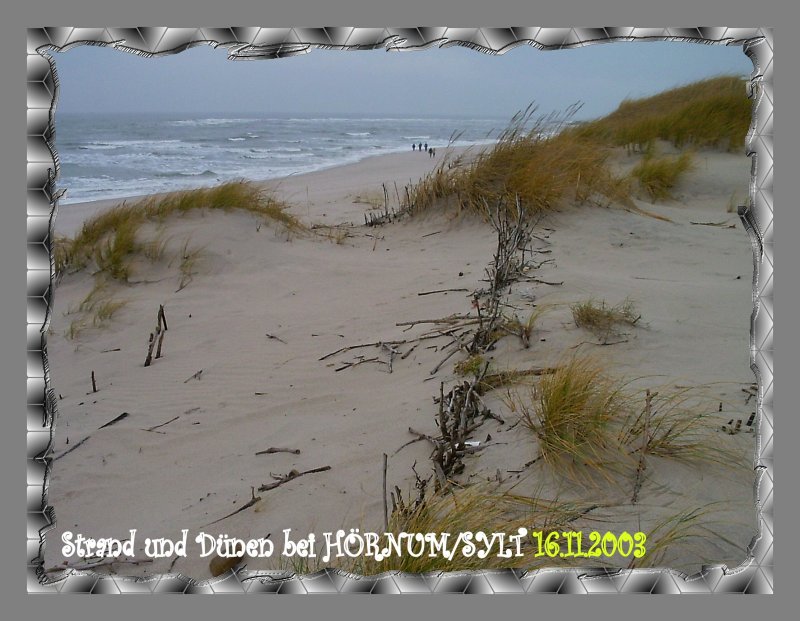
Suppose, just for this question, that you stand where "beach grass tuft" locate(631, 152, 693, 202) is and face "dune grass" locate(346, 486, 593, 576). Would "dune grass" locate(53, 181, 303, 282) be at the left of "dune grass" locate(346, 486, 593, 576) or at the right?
right
